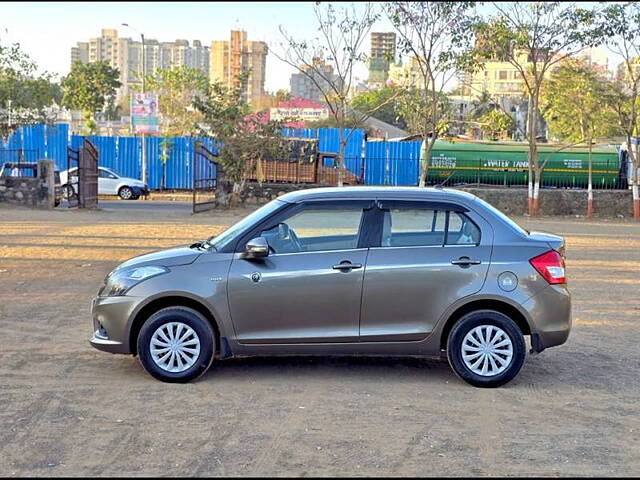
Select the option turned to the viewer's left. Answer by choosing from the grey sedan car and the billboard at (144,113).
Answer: the grey sedan car

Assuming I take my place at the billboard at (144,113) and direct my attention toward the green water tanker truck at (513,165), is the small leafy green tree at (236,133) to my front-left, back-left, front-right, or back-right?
front-right

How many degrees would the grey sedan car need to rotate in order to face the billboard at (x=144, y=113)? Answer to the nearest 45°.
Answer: approximately 90° to its right

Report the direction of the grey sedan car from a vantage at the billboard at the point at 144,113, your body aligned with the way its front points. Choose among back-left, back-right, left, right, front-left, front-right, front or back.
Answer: front

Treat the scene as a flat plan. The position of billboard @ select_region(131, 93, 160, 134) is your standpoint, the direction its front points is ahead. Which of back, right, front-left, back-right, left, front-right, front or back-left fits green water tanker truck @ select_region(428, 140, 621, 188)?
front-left

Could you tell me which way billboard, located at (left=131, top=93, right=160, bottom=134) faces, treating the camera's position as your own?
facing the viewer

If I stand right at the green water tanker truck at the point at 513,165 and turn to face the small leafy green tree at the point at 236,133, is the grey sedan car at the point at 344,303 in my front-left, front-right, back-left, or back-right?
front-left

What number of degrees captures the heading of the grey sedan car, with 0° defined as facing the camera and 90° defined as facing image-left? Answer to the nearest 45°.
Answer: approximately 90°

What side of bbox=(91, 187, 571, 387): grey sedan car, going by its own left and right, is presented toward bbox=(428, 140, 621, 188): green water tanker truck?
right

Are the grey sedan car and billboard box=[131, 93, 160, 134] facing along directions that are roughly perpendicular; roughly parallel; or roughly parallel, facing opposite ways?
roughly perpendicular

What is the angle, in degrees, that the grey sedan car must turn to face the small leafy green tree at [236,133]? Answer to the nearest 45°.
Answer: approximately 90° to its right

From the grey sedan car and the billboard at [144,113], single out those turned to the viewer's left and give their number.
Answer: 1

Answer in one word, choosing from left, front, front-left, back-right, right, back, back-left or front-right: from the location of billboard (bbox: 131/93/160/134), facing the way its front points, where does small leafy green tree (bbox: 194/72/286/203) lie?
front
